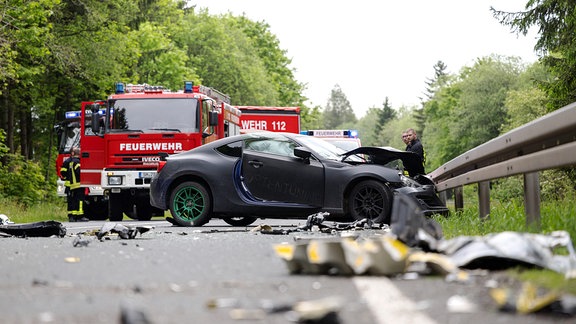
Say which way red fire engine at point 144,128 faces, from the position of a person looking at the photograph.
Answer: facing the viewer

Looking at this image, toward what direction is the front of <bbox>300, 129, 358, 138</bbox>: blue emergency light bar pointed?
toward the camera

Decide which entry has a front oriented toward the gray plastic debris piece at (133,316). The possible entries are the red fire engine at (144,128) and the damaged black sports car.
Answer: the red fire engine

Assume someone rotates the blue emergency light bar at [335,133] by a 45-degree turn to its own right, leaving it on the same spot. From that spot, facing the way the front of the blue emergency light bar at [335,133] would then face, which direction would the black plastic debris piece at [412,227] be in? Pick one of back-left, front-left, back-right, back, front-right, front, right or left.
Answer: front-left

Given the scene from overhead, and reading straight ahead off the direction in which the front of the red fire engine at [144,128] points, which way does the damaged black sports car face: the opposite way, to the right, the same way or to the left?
to the left

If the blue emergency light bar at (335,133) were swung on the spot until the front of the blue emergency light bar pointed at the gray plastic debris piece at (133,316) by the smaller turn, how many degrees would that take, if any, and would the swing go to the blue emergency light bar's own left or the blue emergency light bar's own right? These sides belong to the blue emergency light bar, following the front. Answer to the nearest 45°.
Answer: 0° — it already faces it

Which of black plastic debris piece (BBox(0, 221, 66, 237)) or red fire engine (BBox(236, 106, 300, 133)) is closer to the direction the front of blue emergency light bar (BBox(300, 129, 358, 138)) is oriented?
the black plastic debris piece

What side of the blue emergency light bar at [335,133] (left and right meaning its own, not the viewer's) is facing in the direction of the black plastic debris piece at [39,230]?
front

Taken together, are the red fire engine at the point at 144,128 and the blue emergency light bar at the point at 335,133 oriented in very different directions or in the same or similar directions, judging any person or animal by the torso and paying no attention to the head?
same or similar directions

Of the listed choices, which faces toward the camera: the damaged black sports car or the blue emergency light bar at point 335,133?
the blue emergency light bar

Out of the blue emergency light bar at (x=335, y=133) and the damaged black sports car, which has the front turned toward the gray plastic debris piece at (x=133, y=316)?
the blue emergency light bar

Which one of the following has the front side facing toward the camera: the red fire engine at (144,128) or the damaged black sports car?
the red fire engine

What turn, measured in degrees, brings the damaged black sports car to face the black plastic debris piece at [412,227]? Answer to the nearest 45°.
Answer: approximately 90° to its right

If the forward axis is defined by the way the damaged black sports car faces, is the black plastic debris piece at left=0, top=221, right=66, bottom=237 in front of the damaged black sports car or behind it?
behind

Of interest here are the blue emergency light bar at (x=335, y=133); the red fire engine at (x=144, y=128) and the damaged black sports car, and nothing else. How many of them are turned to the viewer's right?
1
